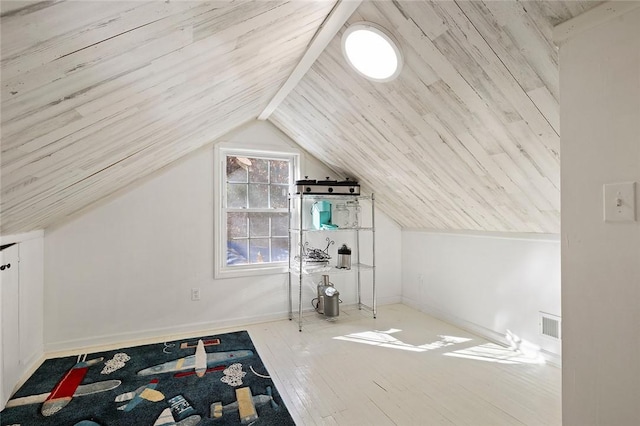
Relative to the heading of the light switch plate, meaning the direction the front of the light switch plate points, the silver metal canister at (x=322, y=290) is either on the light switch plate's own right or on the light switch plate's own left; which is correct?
on the light switch plate's own right

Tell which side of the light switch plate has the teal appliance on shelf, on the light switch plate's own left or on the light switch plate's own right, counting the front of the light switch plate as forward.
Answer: on the light switch plate's own right
